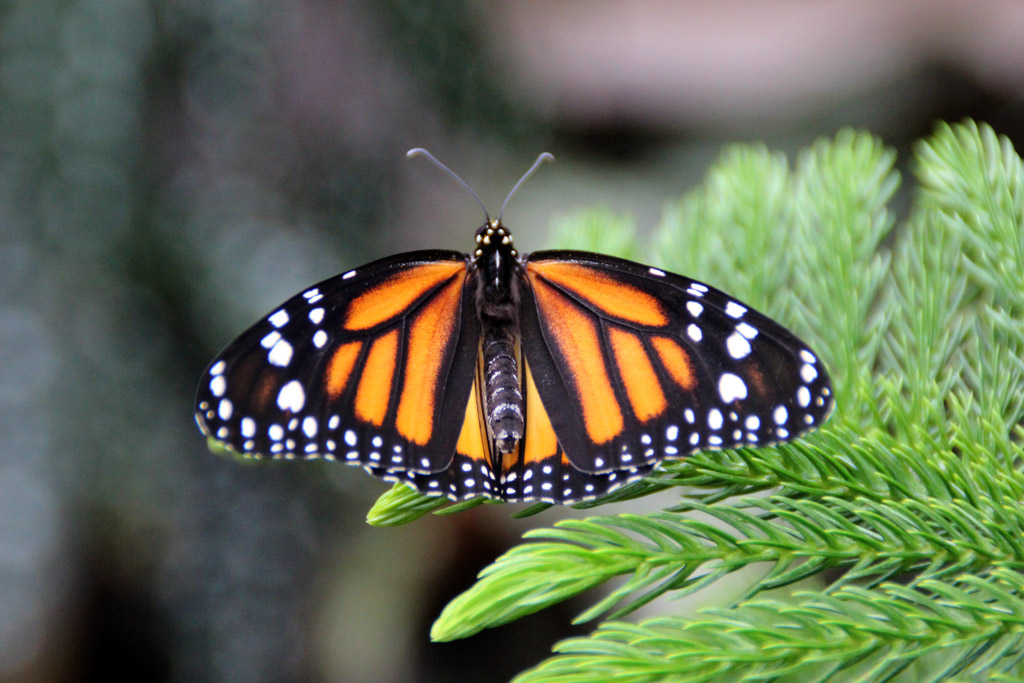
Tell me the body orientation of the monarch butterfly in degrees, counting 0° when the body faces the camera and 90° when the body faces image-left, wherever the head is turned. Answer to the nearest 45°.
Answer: approximately 180°
